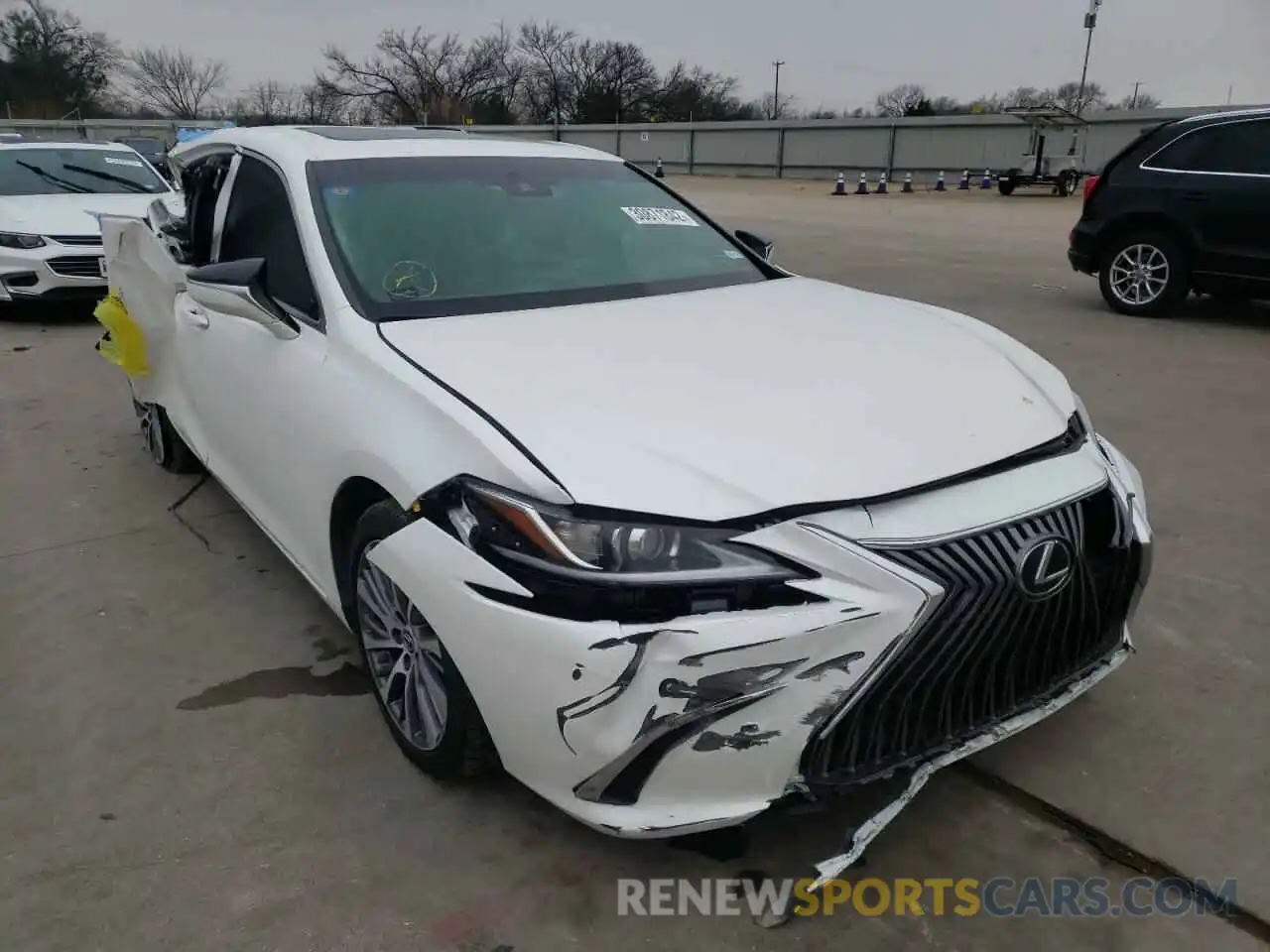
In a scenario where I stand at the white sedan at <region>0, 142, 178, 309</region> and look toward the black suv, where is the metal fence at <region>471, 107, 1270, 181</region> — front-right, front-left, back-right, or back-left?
front-left

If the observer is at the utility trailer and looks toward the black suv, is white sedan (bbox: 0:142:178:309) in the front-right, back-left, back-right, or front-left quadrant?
front-right

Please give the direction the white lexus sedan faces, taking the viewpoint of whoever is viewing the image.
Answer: facing the viewer and to the right of the viewer

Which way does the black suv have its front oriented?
to the viewer's right

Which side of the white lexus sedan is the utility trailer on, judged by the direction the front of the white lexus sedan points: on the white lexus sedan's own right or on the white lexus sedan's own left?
on the white lexus sedan's own left

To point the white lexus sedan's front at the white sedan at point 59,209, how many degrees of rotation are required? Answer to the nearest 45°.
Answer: approximately 180°

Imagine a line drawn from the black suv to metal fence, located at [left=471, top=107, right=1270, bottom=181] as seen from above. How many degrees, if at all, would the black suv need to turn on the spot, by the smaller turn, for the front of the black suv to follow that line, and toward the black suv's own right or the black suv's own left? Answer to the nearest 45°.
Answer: approximately 90° to the black suv's own left

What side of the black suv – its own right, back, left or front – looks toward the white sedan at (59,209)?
back

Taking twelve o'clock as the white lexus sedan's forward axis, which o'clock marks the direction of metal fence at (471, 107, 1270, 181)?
The metal fence is roughly at 8 o'clock from the white lexus sedan.

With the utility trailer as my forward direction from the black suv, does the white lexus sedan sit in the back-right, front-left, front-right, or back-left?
back-left

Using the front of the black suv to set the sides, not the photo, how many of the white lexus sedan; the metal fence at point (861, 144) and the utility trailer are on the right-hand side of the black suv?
1

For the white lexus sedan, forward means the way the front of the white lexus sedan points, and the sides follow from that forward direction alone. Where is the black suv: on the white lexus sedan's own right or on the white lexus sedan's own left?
on the white lexus sedan's own left

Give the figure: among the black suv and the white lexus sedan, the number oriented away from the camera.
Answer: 0

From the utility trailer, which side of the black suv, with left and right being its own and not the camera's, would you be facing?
left

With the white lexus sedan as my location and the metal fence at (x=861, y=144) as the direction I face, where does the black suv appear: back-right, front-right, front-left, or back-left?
front-right
